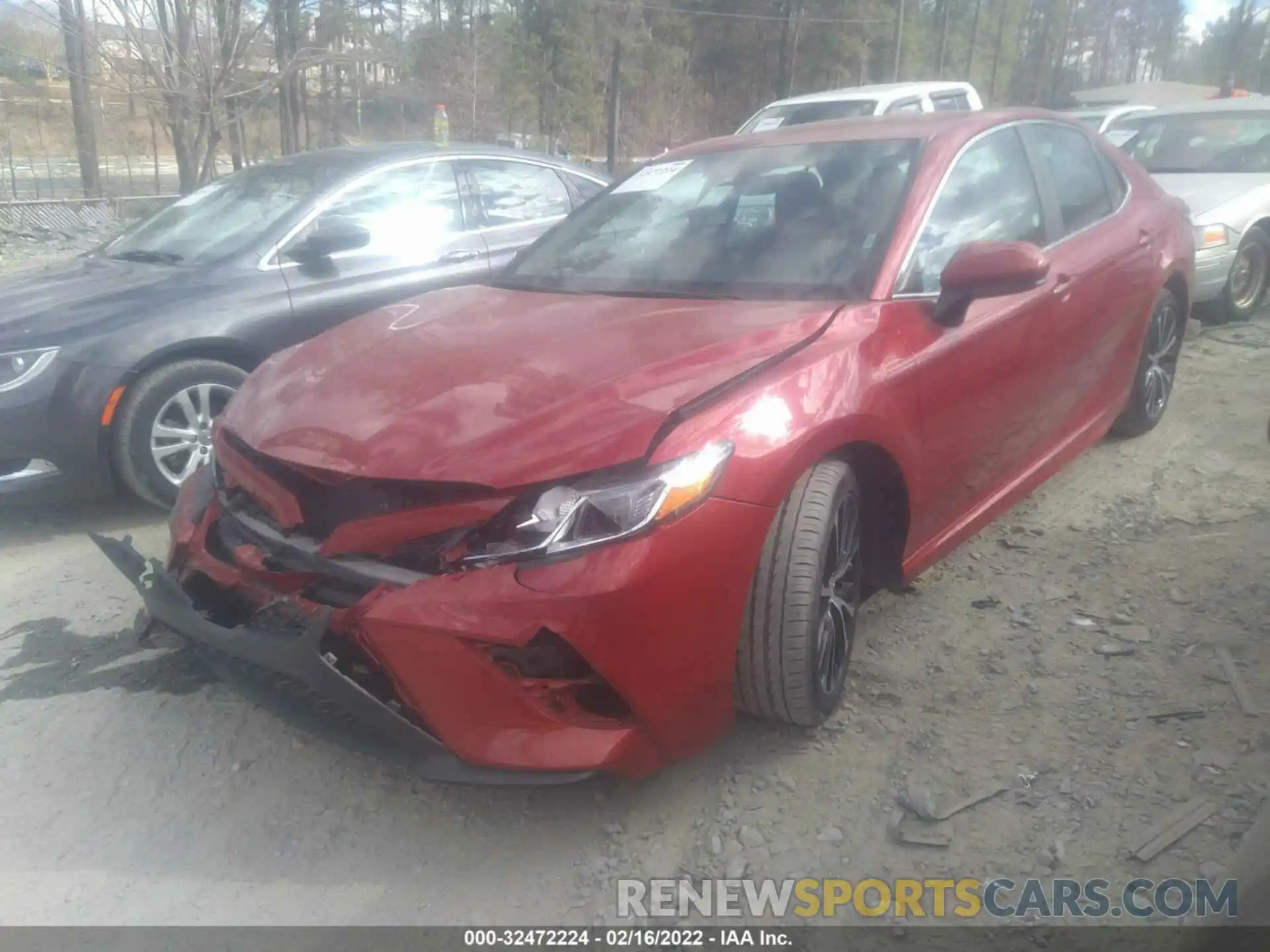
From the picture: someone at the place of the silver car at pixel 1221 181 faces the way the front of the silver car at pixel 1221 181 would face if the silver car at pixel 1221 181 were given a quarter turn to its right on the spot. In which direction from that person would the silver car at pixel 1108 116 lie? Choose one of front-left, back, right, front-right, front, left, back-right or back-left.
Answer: front-right

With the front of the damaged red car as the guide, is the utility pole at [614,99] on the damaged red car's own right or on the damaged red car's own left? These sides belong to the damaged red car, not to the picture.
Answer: on the damaged red car's own right

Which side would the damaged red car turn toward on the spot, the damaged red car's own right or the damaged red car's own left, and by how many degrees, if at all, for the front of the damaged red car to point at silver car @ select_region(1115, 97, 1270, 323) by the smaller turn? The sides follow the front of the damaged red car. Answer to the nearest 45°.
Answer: approximately 180°

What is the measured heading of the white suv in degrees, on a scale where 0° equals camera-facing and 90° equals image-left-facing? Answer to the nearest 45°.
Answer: approximately 45°

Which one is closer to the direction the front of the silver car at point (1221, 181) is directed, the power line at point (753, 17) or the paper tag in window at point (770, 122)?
the paper tag in window

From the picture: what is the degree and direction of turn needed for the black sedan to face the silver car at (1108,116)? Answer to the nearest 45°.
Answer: approximately 180°

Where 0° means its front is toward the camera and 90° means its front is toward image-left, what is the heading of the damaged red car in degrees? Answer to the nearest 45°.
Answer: approximately 45°

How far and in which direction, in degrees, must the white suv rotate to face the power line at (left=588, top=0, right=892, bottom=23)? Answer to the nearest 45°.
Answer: approximately 135° to its right

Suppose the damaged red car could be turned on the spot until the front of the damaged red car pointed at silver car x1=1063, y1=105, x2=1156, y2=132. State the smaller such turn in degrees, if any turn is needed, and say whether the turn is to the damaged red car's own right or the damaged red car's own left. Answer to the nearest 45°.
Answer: approximately 180°

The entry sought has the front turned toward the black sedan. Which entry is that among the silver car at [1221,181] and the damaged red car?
the silver car
